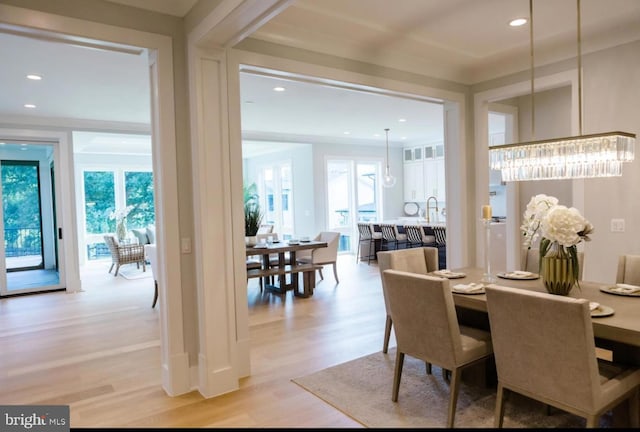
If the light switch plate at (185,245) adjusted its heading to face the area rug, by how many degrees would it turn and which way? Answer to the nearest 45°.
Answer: approximately 45° to its left

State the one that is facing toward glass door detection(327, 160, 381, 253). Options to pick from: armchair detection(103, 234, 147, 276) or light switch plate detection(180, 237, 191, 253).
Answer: the armchair

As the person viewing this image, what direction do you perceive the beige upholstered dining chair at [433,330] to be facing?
facing away from the viewer and to the right of the viewer

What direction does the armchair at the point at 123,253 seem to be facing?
to the viewer's right

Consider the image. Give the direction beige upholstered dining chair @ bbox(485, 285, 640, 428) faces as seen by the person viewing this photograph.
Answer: facing away from the viewer and to the right of the viewer

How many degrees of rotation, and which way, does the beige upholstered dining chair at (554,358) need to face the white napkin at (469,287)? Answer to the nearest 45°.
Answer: approximately 90° to its left

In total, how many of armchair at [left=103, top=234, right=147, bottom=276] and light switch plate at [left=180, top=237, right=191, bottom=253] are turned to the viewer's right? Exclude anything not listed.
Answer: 1

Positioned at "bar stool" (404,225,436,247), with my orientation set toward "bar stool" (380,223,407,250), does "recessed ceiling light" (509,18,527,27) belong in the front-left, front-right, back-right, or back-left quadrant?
back-left
